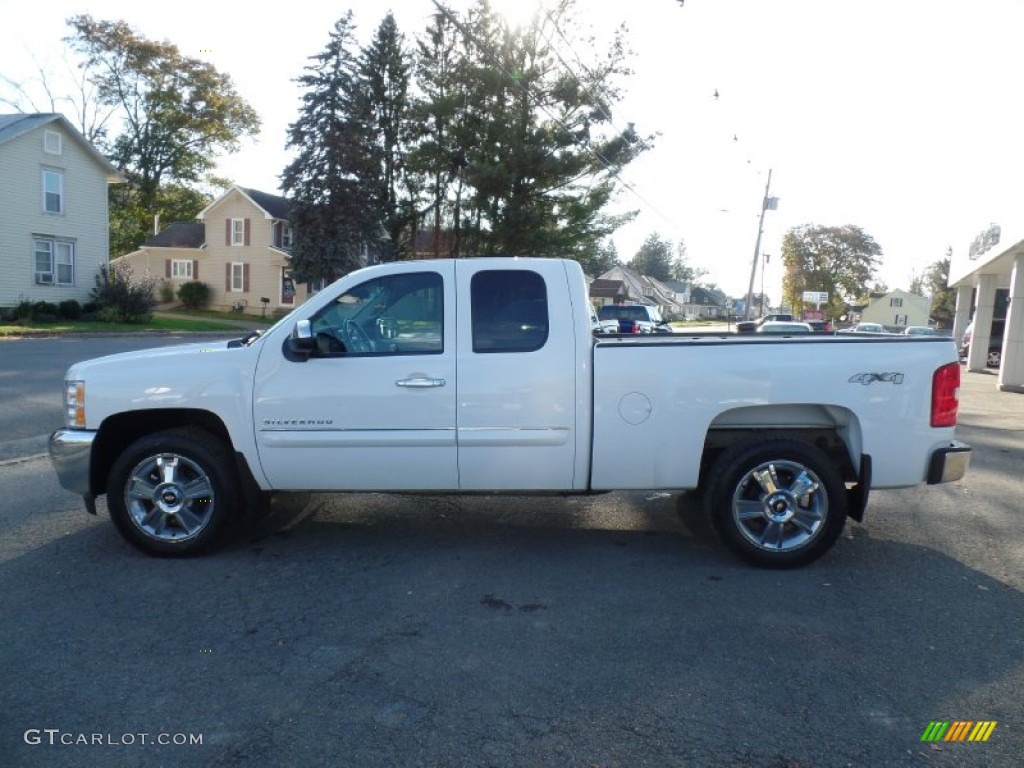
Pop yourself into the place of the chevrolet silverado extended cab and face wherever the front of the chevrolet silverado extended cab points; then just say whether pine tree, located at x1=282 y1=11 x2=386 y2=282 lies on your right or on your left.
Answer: on your right

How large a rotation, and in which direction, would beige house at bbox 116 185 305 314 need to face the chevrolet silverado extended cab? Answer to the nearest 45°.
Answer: approximately 45° to its right

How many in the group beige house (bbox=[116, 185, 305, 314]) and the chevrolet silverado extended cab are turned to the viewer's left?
1

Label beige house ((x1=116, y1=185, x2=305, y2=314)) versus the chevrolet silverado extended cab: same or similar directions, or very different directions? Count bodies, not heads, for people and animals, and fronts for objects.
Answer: very different directions

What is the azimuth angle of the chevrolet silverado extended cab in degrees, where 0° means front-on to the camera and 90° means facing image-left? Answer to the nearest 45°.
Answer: approximately 90°

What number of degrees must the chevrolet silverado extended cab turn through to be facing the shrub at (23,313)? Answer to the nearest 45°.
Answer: approximately 45° to its right

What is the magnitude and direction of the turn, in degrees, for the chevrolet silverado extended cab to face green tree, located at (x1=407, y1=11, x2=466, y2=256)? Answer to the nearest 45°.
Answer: approximately 90° to its right

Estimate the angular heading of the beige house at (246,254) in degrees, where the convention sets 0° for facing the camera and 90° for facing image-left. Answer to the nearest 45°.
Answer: approximately 315°

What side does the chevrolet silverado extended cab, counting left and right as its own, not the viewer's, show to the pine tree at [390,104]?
right

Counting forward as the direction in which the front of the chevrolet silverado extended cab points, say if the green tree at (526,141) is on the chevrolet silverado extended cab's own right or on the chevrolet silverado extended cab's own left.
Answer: on the chevrolet silverado extended cab's own right

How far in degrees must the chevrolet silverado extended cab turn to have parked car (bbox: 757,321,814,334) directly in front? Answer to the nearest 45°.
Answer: approximately 135° to its right
